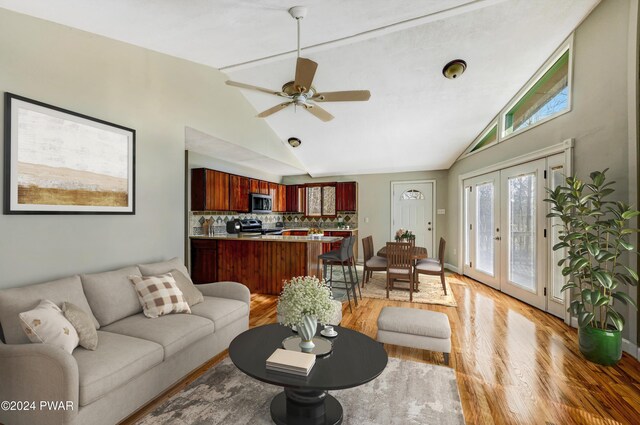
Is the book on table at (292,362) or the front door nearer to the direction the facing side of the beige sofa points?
the book on table

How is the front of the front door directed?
toward the camera

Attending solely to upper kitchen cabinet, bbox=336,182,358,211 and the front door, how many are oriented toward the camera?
2

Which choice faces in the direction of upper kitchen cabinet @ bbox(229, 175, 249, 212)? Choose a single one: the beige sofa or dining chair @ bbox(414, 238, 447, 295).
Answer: the dining chair

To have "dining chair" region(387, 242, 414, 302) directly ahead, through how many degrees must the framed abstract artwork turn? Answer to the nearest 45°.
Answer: approximately 45° to its left

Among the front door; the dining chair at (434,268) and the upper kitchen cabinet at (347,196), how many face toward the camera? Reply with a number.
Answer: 2

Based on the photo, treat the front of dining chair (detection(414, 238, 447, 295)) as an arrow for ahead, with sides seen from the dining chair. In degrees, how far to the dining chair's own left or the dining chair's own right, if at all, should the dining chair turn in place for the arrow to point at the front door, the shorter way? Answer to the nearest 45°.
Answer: approximately 90° to the dining chair's own right

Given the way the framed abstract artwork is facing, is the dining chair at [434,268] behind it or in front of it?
in front

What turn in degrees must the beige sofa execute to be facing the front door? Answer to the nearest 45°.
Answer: approximately 45° to its left

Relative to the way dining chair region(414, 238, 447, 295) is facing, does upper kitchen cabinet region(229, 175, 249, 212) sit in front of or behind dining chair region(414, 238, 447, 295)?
in front

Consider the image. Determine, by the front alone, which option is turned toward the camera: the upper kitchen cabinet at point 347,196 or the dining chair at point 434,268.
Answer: the upper kitchen cabinet

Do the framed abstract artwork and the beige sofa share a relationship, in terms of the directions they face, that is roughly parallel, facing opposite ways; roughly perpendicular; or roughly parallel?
roughly parallel

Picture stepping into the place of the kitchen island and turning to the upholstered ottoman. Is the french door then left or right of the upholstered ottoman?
left

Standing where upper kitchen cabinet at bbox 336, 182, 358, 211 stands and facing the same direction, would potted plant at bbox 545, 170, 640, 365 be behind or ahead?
ahead

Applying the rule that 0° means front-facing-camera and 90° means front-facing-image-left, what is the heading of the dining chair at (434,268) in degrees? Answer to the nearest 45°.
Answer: approximately 90°

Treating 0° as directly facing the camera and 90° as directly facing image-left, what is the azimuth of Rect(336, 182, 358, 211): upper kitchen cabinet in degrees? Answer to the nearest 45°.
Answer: approximately 0°
